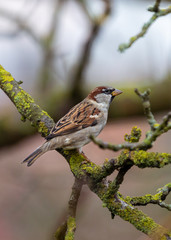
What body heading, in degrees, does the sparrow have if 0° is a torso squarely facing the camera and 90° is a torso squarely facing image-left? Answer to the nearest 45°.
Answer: approximately 270°

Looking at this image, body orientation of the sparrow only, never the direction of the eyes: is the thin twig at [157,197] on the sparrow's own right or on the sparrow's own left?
on the sparrow's own right

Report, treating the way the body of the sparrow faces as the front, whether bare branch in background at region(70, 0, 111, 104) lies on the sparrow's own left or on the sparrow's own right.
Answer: on the sparrow's own left

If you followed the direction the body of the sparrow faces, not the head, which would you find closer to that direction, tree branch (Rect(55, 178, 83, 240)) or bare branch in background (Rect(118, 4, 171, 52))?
the bare branch in background
